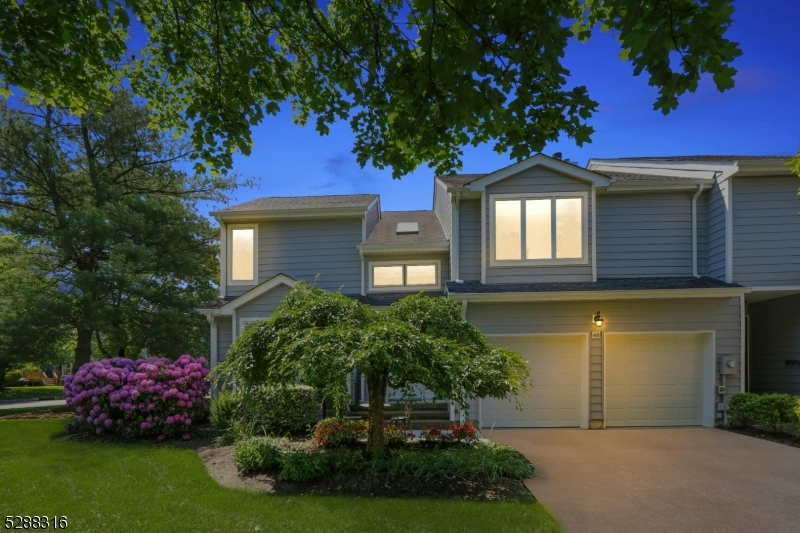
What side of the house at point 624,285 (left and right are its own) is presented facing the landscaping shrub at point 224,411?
right

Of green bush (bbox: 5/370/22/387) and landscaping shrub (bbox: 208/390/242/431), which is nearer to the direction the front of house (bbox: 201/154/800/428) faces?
the landscaping shrub

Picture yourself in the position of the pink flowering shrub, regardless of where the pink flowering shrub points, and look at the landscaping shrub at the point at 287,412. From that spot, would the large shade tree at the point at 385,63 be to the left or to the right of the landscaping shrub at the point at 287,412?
right

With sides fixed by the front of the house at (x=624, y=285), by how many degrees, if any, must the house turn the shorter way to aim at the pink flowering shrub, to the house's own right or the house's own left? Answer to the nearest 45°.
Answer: approximately 90° to the house's own right

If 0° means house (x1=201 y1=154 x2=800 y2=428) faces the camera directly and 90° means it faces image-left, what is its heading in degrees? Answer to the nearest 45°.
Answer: approximately 0°
